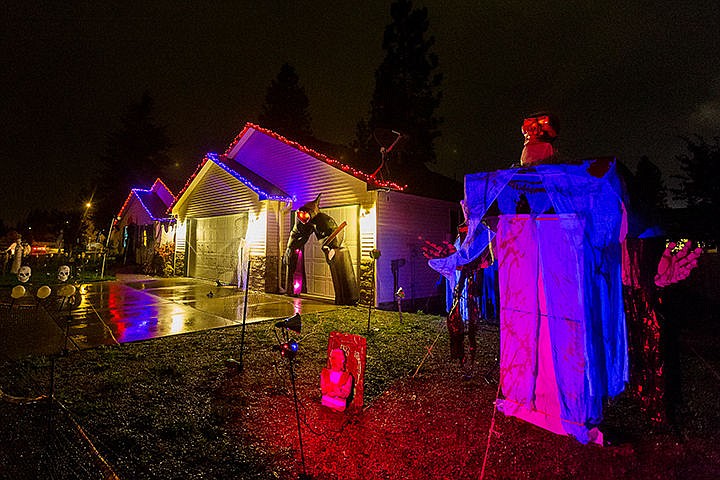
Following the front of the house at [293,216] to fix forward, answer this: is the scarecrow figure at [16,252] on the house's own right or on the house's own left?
on the house's own right

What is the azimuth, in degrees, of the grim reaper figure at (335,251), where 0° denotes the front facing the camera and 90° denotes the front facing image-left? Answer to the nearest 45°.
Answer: approximately 45°

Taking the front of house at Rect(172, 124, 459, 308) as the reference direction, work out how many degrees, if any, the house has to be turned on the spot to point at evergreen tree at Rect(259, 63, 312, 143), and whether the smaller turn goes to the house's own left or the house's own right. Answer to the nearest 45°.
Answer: approximately 135° to the house's own right

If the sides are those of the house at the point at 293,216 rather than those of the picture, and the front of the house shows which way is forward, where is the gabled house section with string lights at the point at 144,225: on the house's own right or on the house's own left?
on the house's own right

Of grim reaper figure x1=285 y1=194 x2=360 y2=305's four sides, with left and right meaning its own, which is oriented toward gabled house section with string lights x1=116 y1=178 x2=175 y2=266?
right

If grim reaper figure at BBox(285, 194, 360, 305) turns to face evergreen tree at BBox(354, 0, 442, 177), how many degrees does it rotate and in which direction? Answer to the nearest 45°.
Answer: approximately 135° to its right

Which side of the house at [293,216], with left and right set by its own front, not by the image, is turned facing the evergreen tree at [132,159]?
right

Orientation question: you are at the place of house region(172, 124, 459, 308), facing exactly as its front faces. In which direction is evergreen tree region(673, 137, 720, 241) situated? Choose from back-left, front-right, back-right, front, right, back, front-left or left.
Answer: back-left
